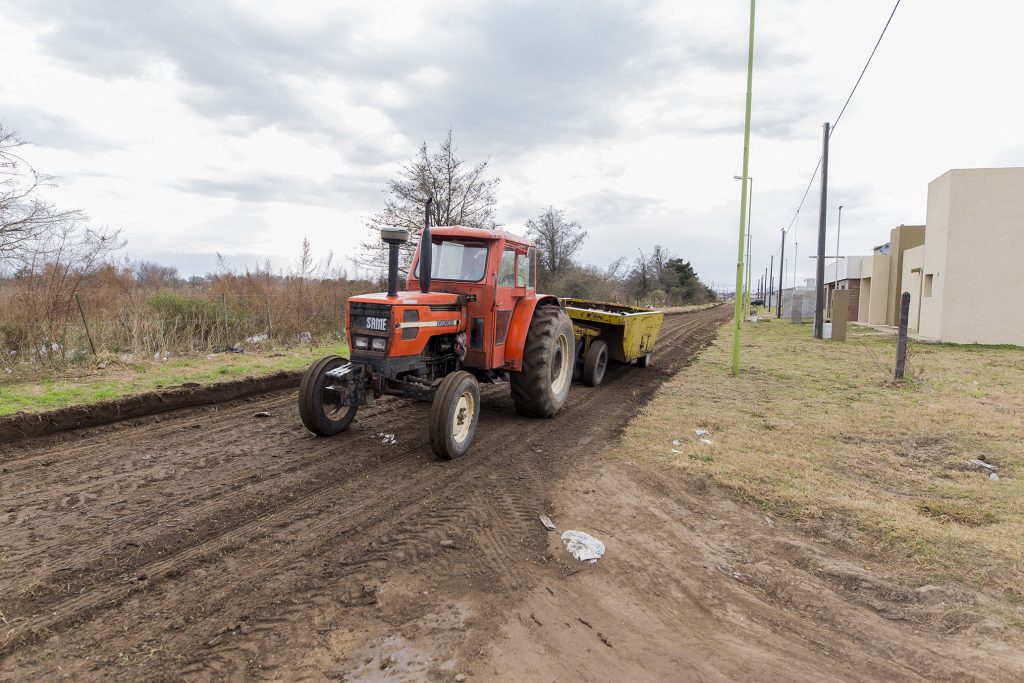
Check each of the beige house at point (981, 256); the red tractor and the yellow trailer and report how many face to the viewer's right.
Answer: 0

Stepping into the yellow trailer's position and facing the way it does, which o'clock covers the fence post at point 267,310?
The fence post is roughly at 4 o'clock from the yellow trailer.

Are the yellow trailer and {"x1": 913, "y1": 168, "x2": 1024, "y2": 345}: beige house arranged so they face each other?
no

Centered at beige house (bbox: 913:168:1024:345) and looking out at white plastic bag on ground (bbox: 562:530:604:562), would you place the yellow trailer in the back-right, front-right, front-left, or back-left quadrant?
front-right

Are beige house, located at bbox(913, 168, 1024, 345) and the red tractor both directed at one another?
no

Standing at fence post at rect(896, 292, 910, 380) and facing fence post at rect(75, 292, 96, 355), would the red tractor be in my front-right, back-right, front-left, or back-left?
front-left

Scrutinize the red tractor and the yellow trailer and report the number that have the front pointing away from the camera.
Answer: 0

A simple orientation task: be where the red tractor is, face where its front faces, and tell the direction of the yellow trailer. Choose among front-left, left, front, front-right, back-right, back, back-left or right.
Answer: back

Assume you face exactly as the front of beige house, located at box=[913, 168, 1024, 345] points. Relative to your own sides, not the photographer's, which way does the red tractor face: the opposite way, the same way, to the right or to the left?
to the left

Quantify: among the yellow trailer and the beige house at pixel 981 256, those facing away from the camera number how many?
0

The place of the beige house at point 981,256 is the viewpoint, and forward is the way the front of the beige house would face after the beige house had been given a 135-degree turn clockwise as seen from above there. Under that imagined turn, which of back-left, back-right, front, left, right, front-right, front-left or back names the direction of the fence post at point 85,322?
back

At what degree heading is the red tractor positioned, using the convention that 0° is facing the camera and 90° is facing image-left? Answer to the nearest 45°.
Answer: approximately 45°

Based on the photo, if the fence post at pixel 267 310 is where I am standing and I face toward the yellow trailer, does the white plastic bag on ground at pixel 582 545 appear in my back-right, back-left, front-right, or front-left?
front-right

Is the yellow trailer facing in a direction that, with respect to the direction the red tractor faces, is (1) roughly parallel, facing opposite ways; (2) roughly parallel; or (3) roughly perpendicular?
roughly parallel

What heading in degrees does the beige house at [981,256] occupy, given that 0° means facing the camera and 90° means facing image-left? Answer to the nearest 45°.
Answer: approximately 90°

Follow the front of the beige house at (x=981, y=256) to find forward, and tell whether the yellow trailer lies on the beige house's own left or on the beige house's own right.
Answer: on the beige house's own left

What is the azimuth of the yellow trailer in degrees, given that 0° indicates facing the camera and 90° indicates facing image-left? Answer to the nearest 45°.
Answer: approximately 45°

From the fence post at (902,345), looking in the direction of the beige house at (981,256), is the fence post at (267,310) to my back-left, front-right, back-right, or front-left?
back-left

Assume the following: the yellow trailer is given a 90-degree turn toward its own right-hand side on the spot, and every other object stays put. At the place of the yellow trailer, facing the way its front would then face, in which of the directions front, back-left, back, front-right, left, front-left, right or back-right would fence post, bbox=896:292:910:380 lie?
back-right

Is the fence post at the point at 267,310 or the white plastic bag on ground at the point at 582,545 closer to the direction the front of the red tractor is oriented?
the white plastic bag on ground

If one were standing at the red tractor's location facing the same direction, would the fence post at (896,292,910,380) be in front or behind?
behind

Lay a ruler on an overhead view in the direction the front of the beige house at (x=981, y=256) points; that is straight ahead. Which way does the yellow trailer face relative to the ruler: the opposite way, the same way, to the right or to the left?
to the left
